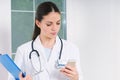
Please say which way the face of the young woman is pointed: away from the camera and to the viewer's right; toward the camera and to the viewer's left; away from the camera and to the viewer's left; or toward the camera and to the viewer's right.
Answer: toward the camera and to the viewer's right

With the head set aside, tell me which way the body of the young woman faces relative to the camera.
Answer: toward the camera
